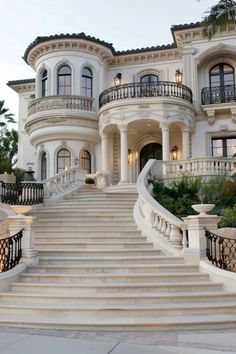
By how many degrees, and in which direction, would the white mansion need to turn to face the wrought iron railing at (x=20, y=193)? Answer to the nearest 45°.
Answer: approximately 45° to its right

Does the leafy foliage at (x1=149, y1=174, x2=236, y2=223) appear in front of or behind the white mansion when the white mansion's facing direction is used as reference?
in front

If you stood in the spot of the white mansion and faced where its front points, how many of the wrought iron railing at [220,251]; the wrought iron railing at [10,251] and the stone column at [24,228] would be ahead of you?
3

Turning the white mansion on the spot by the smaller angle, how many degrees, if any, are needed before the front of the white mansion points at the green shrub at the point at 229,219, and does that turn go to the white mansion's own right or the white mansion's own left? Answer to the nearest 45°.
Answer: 0° — it already faces it

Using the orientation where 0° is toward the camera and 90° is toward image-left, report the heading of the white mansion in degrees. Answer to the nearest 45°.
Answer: approximately 0°

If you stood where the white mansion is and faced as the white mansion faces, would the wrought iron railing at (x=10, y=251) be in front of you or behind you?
in front

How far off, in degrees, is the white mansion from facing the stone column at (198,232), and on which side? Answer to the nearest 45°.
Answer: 0° — it already faces it

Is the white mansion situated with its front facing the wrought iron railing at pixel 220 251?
yes
